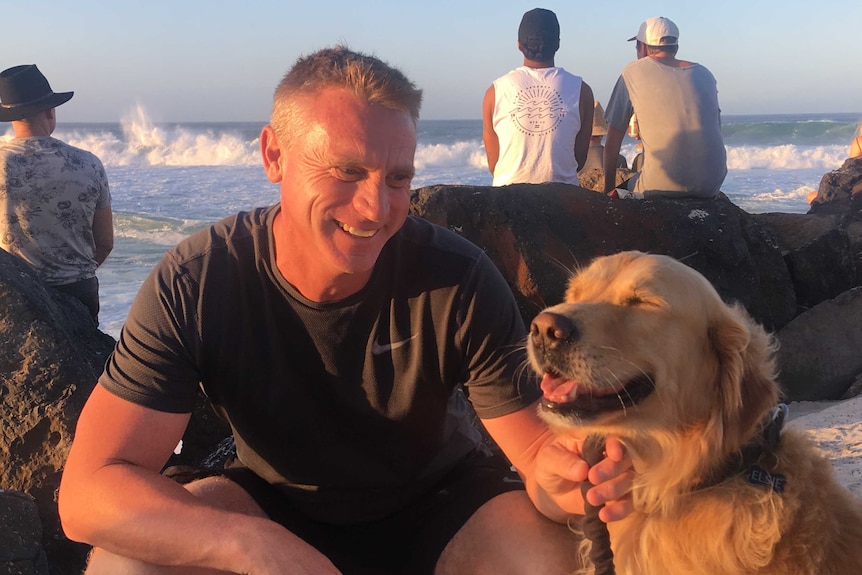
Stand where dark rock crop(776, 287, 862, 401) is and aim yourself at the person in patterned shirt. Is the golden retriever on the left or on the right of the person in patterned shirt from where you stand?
left

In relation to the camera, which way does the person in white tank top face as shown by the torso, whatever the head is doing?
away from the camera

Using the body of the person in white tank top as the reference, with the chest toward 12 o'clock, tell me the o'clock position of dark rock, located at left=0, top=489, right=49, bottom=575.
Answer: The dark rock is roughly at 7 o'clock from the person in white tank top.

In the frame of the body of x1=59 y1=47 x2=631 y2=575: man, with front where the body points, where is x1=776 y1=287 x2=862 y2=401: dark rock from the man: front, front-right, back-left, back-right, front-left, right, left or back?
back-left

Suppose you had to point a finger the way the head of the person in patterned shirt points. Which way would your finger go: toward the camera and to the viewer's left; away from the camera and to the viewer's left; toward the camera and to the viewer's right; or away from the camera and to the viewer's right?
away from the camera and to the viewer's right

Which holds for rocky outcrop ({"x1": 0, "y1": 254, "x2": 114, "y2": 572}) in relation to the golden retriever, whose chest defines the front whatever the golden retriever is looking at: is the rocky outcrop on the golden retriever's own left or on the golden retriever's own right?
on the golden retriever's own right

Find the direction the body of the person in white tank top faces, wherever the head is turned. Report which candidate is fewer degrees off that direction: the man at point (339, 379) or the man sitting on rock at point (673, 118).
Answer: the man sitting on rock

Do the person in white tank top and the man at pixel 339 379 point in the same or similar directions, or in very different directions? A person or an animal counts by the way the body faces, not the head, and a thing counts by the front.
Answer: very different directions

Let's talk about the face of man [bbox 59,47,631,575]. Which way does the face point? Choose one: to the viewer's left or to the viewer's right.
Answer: to the viewer's right

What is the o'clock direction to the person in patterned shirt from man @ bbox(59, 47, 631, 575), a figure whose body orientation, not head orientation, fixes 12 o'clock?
The person in patterned shirt is roughly at 5 o'clock from the man.

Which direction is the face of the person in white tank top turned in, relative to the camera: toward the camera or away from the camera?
away from the camera

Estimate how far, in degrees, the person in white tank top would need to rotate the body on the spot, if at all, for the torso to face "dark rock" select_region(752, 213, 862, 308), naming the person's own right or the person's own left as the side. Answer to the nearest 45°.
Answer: approximately 90° to the person's own right

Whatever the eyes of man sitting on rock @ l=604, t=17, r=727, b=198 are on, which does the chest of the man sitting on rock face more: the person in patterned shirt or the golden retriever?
the person in patterned shirt

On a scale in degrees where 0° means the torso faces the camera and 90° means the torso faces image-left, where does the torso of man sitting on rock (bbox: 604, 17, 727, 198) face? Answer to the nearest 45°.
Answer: approximately 135°
